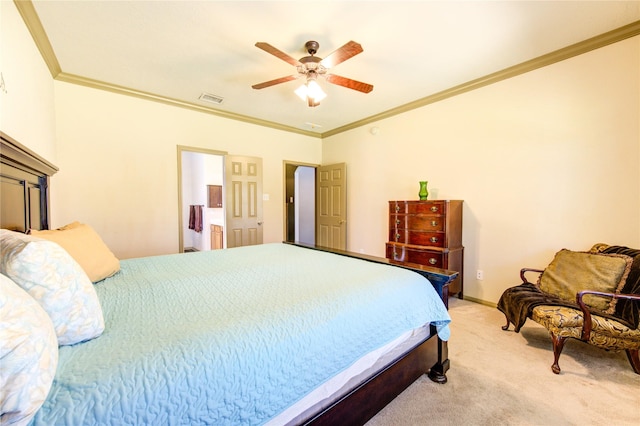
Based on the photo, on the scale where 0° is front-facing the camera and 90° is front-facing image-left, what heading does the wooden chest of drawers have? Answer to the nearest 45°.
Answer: approximately 45°

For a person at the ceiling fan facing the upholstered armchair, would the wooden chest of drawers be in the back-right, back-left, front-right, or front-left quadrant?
front-left

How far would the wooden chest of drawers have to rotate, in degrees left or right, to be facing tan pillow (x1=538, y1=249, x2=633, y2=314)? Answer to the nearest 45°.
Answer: approximately 90° to its left

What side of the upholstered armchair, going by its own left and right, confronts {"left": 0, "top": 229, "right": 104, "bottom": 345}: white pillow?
front

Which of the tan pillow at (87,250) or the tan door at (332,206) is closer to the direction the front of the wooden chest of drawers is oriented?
the tan pillow

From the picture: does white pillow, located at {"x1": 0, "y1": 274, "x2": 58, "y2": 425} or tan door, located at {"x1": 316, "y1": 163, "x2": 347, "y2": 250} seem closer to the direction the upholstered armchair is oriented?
the white pillow

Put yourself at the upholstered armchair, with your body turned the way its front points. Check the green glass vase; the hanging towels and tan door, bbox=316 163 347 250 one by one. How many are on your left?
0

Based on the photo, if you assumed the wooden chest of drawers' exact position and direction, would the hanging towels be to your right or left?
on your right

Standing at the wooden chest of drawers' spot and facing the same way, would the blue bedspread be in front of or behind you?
in front

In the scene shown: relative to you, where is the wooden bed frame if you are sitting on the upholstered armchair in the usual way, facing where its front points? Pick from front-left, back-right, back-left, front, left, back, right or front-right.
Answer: front

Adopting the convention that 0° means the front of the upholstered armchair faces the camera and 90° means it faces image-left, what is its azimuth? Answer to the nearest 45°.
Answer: approximately 45°

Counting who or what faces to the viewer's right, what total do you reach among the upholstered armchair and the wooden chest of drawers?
0

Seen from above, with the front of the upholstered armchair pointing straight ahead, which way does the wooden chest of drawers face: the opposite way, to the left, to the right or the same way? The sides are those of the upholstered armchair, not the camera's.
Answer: the same way

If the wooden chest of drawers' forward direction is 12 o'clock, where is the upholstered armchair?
The upholstered armchair is roughly at 9 o'clock from the wooden chest of drawers.
